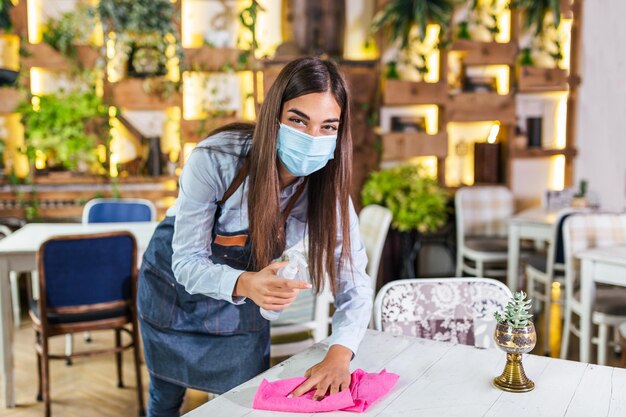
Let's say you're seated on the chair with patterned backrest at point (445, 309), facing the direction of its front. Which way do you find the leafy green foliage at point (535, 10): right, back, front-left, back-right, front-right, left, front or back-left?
back

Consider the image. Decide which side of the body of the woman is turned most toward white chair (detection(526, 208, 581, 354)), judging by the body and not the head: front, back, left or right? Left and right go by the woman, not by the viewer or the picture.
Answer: left

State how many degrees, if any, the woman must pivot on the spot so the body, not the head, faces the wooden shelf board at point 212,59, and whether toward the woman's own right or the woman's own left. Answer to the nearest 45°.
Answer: approximately 135° to the woman's own left

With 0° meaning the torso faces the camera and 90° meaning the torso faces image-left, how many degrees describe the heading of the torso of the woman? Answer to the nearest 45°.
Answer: approximately 315°

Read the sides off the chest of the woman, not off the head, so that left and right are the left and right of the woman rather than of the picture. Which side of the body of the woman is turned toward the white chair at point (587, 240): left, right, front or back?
left

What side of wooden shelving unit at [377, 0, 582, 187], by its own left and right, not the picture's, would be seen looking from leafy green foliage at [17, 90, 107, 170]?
right

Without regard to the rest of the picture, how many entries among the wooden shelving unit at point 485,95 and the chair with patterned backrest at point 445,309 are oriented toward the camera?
2

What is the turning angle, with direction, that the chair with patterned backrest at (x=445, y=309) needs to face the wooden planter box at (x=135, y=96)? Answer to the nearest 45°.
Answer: approximately 135° to its right

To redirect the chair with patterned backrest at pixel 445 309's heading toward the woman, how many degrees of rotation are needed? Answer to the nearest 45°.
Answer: approximately 45° to its right

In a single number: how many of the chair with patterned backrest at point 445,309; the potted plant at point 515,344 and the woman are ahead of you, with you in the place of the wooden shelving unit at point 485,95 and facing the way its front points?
3

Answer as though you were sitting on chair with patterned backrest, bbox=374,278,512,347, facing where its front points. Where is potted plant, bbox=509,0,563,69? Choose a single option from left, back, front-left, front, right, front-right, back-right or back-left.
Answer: back

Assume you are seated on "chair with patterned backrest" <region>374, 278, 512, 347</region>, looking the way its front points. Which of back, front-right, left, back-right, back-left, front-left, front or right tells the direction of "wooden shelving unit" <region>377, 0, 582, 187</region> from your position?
back
